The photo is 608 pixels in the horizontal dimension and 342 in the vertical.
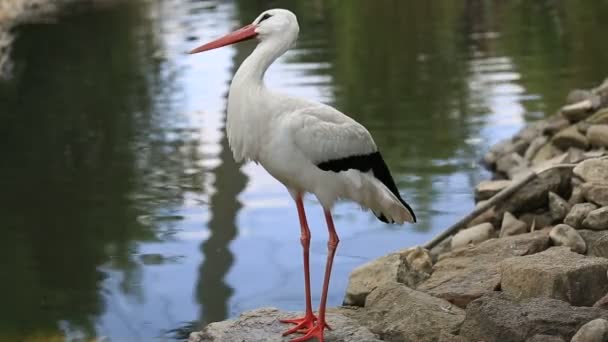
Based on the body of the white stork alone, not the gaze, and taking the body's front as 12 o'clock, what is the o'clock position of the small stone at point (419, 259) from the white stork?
The small stone is roughly at 4 o'clock from the white stork.

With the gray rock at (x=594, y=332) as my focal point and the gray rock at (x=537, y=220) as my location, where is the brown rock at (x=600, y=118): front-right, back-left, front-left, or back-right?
back-left

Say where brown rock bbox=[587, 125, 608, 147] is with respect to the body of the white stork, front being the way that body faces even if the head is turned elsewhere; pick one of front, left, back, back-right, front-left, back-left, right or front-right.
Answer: back-right

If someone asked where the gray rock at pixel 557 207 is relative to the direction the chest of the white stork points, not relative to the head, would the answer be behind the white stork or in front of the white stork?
behind

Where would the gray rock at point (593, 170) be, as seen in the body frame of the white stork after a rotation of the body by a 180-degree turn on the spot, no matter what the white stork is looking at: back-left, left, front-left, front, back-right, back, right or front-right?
front-left

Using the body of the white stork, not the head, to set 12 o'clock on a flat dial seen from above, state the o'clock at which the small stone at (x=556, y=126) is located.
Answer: The small stone is roughly at 4 o'clock from the white stork.

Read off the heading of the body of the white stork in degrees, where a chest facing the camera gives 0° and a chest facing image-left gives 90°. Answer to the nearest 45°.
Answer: approximately 90°

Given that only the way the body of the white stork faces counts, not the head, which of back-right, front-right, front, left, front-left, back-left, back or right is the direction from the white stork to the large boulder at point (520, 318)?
back-left

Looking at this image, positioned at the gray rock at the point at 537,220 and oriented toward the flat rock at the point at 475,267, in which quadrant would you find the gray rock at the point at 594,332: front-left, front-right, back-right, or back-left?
front-left

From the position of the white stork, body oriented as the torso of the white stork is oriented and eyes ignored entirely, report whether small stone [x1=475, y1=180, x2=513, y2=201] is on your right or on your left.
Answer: on your right

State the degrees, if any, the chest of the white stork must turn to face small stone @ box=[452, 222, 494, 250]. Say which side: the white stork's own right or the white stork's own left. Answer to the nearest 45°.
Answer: approximately 135° to the white stork's own right

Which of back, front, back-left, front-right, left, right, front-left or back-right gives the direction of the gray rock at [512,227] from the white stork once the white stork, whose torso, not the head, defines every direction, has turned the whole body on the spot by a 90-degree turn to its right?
front-right

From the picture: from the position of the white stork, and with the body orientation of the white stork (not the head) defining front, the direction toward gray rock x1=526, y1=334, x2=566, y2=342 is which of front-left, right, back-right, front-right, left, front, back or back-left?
back-left
